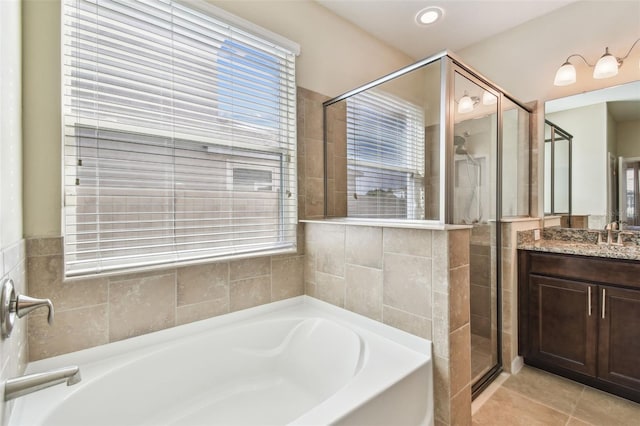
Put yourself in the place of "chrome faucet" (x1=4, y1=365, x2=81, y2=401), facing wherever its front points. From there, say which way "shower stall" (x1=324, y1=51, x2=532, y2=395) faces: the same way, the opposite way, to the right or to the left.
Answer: to the right

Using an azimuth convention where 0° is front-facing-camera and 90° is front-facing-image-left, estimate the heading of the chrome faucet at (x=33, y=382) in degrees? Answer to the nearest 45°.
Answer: approximately 270°

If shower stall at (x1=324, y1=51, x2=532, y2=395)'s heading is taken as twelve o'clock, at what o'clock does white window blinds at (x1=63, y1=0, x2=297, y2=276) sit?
The white window blinds is roughly at 3 o'clock from the shower stall.

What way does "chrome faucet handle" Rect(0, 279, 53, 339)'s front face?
to the viewer's right

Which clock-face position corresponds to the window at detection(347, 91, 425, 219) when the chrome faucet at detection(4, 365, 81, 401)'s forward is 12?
The window is roughly at 12 o'clock from the chrome faucet.

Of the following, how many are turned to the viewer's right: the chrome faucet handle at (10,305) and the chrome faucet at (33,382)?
2
